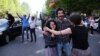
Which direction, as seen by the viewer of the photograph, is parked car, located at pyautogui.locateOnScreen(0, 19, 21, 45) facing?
facing the viewer and to the left of the viewer
